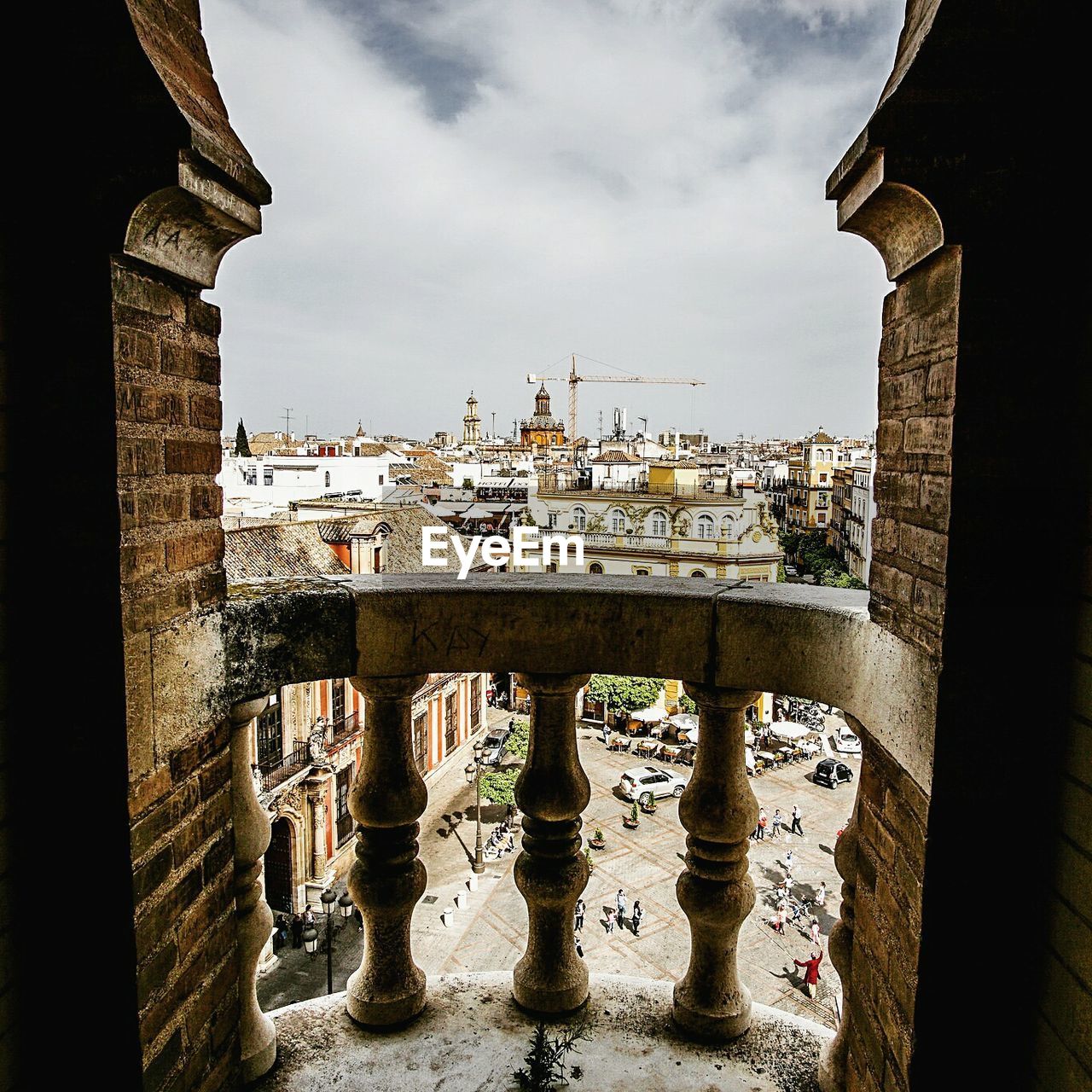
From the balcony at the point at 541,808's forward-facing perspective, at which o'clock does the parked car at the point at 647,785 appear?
The parked car is roughly at 12 o'clock from the balcony.

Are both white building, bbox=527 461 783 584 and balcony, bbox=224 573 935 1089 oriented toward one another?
yes

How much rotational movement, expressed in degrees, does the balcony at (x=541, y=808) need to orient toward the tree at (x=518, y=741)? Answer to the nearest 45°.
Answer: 0° — it already faces it

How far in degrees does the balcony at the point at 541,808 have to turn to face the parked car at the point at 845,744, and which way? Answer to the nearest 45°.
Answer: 0° — it already faces it

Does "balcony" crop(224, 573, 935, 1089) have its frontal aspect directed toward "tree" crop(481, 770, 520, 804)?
yes

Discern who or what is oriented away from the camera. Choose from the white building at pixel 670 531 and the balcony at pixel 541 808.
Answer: the balcony

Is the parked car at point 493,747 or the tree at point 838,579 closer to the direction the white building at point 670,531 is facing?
the parked car

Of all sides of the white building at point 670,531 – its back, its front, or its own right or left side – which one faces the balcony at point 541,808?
front

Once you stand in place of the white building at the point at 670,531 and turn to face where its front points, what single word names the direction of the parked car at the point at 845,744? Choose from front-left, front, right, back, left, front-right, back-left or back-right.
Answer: front-left

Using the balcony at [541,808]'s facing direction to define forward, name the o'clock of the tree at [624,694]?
The tree is roughly at 12 o'clock from the balcony.

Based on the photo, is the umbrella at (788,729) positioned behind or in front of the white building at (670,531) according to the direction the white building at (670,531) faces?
in front

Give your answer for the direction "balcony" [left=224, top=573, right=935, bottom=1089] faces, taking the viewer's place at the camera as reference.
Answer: facing away from the viewer

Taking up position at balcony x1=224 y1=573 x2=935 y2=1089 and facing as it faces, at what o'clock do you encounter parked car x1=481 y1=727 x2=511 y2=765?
The parked car is roughly at 12 o'clock from the balcony.

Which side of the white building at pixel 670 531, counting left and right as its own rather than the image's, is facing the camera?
front

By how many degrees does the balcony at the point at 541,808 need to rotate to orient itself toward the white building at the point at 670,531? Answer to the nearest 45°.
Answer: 0° — it already faces it

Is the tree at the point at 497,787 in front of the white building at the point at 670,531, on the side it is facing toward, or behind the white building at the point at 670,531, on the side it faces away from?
in front

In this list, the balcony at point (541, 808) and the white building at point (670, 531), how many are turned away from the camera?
1

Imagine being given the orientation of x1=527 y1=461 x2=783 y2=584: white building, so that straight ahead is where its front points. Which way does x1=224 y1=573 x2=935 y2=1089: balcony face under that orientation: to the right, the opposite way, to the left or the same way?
the opposite way

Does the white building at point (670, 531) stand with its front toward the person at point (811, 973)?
yes
